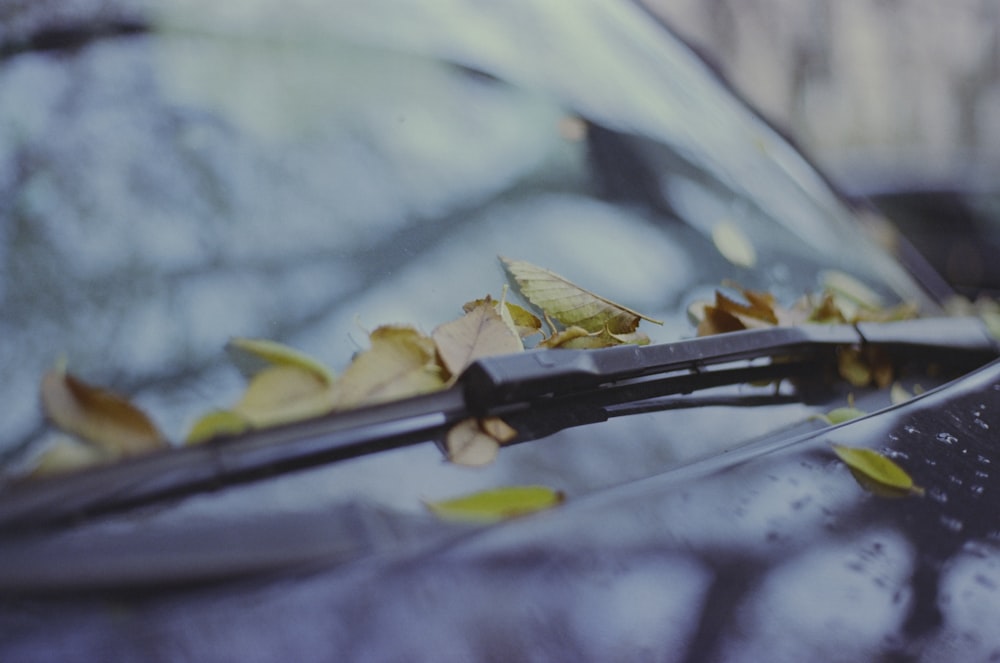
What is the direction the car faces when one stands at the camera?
facing the viewer and to the right of the viewer
